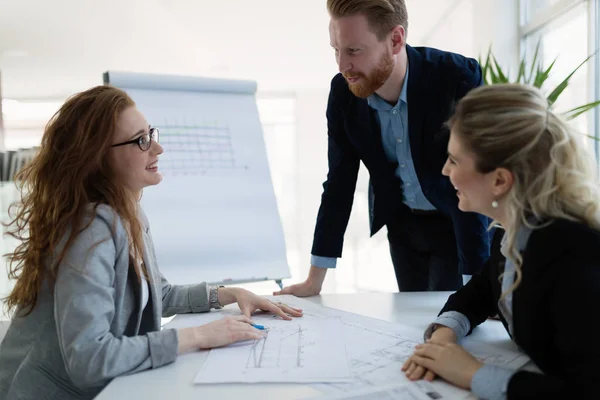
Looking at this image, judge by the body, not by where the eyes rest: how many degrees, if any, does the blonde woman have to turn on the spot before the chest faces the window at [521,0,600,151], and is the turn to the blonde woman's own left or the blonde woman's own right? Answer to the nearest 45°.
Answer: approximately 90° to the blonde woman's own right

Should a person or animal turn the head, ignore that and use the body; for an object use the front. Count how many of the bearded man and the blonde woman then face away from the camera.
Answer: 0

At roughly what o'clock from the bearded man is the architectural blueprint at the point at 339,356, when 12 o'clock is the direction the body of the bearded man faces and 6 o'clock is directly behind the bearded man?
The architectural blueprint is roughly at 11 o'clock from the bearded man.

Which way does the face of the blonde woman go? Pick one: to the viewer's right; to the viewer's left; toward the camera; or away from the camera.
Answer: to the viewer's left

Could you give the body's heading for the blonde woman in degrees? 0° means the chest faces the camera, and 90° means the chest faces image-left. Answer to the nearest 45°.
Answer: approximately 90°

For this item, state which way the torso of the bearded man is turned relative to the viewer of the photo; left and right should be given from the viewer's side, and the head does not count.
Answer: facing the viewer and to the left of the viewer

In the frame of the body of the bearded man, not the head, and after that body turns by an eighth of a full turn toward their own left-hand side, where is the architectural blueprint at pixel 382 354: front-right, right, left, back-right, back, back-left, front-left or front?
front

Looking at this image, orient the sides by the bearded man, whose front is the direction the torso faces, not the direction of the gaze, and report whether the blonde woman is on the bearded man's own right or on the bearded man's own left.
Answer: on the bearded man's own left
